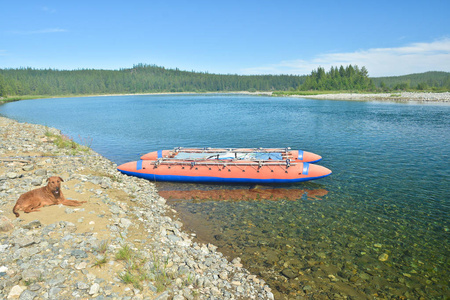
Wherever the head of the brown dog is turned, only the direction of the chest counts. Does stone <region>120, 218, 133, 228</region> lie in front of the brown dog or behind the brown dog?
in front

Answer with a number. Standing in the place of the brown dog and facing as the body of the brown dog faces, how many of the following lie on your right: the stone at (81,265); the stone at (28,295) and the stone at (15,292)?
3

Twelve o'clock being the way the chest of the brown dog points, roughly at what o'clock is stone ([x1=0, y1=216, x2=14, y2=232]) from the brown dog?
The stone is roughly at 4 o'clock from the brown dog.

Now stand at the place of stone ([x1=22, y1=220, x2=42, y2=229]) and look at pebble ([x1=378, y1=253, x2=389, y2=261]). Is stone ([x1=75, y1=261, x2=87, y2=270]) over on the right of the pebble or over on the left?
right

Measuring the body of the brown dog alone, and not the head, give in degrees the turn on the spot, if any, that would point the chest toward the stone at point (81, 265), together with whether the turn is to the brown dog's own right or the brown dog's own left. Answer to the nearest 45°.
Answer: approximately 90° to the brown dog's own right

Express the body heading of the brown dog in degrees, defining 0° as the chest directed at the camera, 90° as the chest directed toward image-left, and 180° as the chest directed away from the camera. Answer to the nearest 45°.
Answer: approximately 270°

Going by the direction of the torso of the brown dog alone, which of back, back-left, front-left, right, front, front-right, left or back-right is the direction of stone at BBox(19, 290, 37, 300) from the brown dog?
right

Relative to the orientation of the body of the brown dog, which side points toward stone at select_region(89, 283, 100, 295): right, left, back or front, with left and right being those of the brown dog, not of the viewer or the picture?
right

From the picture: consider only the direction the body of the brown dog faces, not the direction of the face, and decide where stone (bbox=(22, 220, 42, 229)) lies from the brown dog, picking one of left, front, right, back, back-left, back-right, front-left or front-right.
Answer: right

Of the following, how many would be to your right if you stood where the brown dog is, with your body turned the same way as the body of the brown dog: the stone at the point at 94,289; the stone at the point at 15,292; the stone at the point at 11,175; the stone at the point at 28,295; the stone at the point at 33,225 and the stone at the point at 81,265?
5

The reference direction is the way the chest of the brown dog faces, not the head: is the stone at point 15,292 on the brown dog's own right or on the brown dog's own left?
on the brown dog's own right

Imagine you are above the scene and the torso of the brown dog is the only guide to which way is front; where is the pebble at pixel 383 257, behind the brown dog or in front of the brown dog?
in front

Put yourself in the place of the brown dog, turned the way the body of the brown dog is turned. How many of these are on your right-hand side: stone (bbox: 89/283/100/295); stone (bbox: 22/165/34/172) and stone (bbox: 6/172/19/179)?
1

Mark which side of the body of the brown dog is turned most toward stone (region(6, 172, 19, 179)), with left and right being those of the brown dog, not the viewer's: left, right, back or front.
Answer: left

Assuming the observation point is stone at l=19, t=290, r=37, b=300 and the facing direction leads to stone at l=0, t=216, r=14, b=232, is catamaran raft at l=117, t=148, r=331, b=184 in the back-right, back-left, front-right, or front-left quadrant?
front-right
